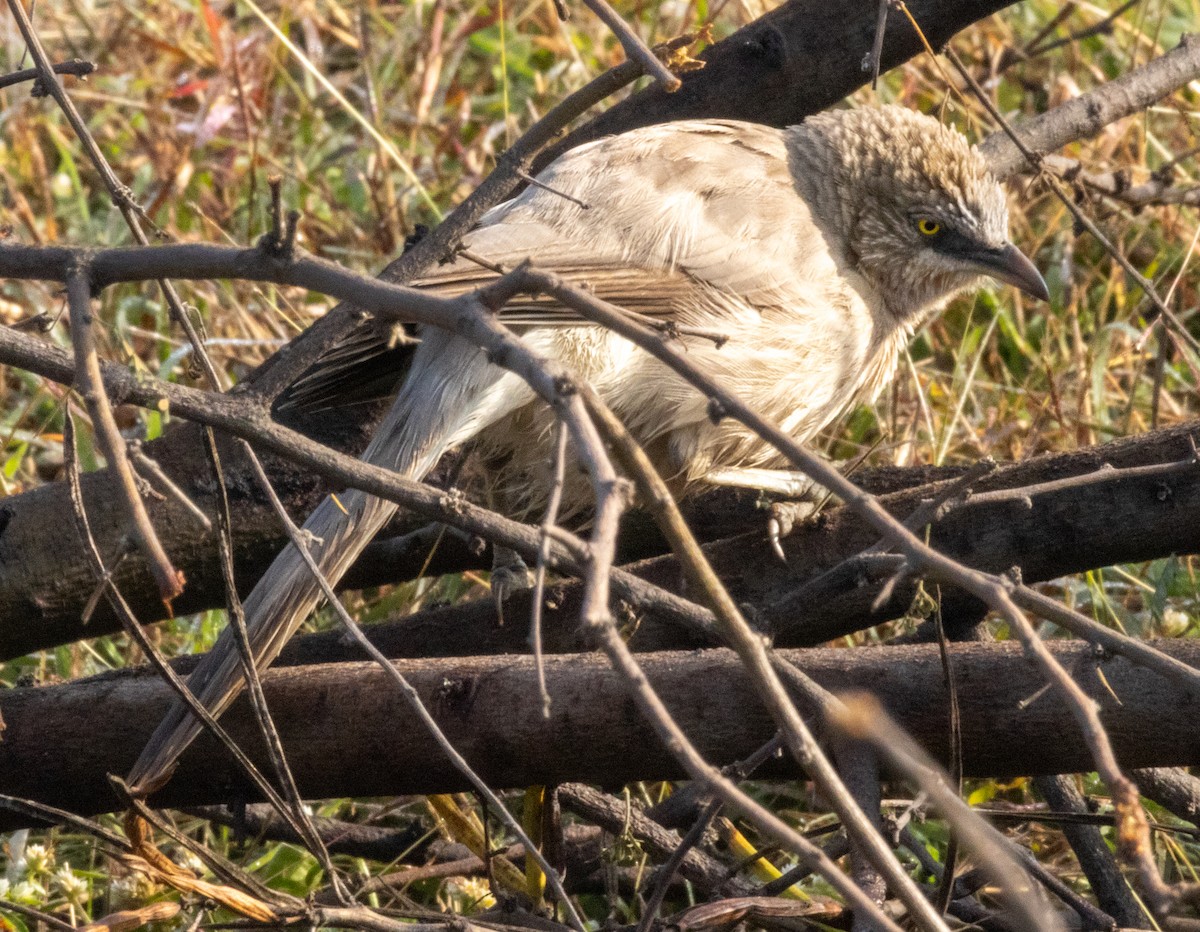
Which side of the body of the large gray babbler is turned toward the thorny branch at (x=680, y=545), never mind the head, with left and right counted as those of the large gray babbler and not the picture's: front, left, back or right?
right

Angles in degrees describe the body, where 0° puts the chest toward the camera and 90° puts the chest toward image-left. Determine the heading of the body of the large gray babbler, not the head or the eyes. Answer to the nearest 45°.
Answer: approximately 270°

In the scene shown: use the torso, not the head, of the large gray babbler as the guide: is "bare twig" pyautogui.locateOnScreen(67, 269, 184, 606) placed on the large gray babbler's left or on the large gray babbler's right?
on the large gray babbler's right

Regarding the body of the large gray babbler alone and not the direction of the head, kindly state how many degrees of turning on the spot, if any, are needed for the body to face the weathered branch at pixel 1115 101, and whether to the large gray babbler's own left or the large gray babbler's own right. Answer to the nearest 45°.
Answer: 0° — it already faces it
